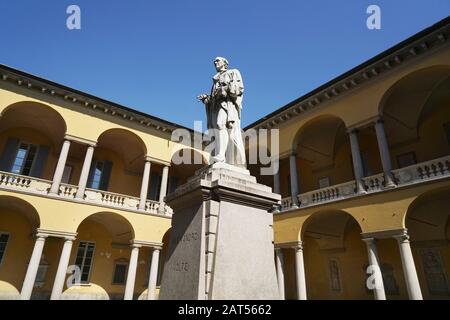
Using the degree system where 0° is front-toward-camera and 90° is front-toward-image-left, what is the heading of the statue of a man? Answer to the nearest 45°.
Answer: approximately 45°

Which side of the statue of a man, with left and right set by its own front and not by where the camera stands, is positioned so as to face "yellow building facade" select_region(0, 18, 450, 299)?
back
